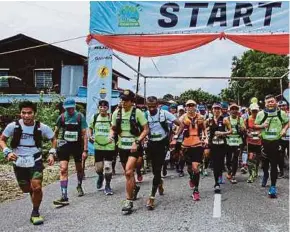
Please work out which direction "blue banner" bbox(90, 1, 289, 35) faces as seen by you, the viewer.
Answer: facing the viewer

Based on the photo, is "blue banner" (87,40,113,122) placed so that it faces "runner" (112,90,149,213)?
yes

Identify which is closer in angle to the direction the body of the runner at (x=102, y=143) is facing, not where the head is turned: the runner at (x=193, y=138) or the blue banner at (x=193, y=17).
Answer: the runner

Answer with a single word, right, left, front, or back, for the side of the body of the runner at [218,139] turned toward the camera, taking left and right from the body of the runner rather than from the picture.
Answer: front

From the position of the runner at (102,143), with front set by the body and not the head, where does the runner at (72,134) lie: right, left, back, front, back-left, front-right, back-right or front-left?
front-right

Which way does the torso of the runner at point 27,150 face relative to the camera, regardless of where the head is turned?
toward the camera

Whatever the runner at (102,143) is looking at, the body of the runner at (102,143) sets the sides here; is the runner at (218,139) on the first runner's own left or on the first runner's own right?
on the first runner's own left

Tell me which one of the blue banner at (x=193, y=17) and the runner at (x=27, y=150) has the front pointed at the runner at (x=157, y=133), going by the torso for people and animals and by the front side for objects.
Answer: the blue banner

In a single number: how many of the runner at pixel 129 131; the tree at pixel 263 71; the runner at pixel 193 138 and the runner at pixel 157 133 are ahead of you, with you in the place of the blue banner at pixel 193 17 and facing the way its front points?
3

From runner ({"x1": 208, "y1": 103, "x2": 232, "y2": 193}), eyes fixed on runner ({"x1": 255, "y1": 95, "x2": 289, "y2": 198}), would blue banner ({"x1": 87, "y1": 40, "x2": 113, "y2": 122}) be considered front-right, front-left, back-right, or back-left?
back-left

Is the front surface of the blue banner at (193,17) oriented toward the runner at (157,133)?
yes

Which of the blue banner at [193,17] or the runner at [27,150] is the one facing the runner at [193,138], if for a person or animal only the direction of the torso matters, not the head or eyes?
the blue banner

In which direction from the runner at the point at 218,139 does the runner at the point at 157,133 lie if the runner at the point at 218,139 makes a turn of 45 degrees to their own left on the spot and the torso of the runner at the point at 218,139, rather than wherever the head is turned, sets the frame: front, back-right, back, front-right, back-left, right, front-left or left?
right

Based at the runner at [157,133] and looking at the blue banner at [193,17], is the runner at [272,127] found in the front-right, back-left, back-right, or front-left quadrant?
front-right
